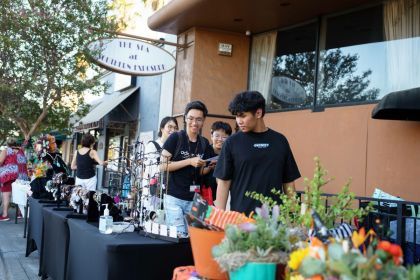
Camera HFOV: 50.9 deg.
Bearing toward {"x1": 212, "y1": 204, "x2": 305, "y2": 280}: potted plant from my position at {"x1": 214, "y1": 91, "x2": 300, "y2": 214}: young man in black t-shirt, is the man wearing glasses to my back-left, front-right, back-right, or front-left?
back-right

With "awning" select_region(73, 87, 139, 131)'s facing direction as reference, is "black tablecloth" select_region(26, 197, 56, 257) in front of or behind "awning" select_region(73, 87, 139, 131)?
in front

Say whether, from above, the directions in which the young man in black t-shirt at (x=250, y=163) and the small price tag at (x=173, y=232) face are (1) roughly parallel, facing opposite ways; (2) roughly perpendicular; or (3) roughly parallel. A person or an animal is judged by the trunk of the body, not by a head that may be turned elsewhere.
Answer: roughly parallel

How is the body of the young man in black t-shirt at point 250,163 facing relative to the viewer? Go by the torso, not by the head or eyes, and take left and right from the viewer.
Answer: facing the viewer

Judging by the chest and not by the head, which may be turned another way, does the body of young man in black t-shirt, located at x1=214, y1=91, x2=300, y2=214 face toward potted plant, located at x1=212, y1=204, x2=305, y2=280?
yes

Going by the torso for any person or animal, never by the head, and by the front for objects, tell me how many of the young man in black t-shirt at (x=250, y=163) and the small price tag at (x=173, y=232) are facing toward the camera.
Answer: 2

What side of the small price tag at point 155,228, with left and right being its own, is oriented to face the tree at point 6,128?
right

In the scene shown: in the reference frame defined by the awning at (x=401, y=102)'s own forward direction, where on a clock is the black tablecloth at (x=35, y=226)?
The black tablecloth is roughly at 1 o'clock from the awning.

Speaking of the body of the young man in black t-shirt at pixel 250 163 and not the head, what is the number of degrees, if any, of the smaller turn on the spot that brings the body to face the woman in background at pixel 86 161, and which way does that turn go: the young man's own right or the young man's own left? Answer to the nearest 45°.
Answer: approximately 135° to the young man's own right

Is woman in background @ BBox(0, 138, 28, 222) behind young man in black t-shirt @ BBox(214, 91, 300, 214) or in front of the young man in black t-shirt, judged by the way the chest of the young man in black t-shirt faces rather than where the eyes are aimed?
behind

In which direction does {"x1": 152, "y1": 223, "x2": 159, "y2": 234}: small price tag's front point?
toward the camera
